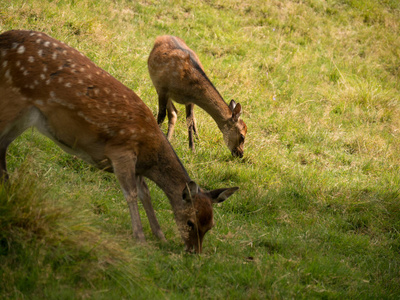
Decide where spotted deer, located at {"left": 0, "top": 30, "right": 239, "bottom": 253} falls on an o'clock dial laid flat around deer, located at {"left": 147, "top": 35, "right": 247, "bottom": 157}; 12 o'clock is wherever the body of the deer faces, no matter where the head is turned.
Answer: The spotted deer is roughly at 2 o'clock from the deer.

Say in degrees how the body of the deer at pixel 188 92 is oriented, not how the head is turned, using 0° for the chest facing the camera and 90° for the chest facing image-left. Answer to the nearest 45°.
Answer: approximately 315°
